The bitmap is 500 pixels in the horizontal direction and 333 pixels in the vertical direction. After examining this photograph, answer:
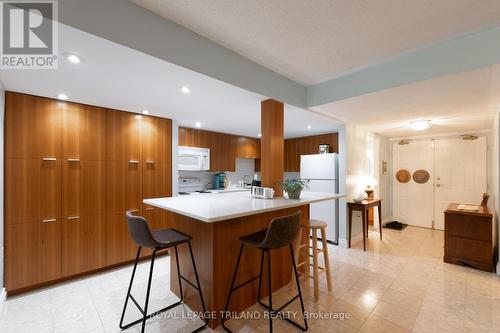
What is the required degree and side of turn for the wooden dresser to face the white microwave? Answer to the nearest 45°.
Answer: approximately 45° to its right

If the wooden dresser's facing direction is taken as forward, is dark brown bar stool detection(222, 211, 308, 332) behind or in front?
in front

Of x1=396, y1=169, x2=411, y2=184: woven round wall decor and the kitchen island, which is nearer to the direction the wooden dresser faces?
the kitchen island

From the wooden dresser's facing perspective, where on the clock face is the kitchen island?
The kitchen island is roughly at 1 o'clock from the wooden dresser.

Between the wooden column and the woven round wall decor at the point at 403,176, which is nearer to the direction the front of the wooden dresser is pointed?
the wooden column

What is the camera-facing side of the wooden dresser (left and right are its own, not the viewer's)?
front

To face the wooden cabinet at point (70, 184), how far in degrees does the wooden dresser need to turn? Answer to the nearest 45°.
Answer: approximately 45° to its right

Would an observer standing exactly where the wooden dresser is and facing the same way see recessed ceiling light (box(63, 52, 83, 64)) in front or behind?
in front

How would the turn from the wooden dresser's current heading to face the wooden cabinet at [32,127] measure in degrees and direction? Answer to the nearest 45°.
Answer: approximately 45° to its right
